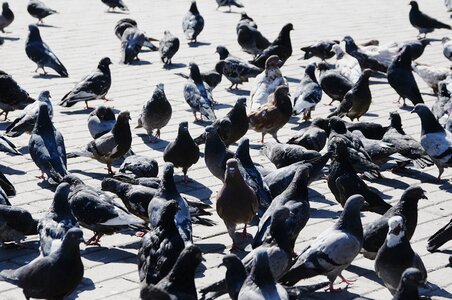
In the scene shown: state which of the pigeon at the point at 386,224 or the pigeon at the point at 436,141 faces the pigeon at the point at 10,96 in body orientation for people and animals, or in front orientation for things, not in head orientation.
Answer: the pigeon at the point at 436,141

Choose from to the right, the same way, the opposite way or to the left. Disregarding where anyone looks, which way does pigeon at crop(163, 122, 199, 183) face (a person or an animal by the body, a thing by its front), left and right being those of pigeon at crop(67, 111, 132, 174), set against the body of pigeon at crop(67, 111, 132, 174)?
to the right

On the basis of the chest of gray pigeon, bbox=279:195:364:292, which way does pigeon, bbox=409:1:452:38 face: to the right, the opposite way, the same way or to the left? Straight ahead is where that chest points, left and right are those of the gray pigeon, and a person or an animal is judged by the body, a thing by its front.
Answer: the opposite way

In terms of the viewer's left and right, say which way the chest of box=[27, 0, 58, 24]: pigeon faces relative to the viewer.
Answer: facing to the left of the viewer

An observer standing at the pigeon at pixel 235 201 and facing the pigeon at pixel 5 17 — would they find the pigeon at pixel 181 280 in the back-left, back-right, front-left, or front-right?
back-left

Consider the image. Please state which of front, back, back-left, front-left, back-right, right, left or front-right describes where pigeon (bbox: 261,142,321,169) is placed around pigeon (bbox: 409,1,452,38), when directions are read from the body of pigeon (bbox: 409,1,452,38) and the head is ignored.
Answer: left

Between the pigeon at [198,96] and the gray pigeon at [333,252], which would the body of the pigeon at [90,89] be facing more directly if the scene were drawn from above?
the pigeon

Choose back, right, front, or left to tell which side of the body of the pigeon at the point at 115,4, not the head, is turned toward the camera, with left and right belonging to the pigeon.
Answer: left

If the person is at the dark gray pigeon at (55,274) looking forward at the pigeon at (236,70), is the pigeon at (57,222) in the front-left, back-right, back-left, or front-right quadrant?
front-left

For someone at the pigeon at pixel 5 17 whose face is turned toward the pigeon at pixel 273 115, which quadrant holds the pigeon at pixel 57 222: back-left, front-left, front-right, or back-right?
front-right

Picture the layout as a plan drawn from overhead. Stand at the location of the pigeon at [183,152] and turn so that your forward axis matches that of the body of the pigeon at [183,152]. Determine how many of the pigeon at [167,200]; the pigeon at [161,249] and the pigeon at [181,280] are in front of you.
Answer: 3

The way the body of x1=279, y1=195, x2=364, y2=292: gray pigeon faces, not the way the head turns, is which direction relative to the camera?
to the viewer's right

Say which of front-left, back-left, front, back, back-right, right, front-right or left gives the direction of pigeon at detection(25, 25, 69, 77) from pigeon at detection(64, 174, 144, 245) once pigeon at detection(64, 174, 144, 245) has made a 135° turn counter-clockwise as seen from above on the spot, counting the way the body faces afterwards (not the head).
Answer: back-left

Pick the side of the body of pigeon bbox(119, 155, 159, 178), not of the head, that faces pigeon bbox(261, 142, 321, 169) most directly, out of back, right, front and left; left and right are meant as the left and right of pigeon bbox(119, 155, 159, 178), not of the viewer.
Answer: back

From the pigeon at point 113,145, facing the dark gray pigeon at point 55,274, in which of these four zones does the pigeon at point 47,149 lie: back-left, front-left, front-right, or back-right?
front-right

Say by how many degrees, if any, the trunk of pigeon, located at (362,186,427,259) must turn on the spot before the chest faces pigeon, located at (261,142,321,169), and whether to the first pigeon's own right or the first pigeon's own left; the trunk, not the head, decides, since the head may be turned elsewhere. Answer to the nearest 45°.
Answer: approximately 135° to the first pigeon's own left

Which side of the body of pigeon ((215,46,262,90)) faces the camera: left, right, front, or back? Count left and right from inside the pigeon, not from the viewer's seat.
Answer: left

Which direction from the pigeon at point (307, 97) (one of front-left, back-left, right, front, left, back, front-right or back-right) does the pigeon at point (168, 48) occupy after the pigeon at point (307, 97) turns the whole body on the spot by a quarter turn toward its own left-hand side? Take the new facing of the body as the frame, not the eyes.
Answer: front

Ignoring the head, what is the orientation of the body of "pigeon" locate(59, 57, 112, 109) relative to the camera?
to the viewer's right
